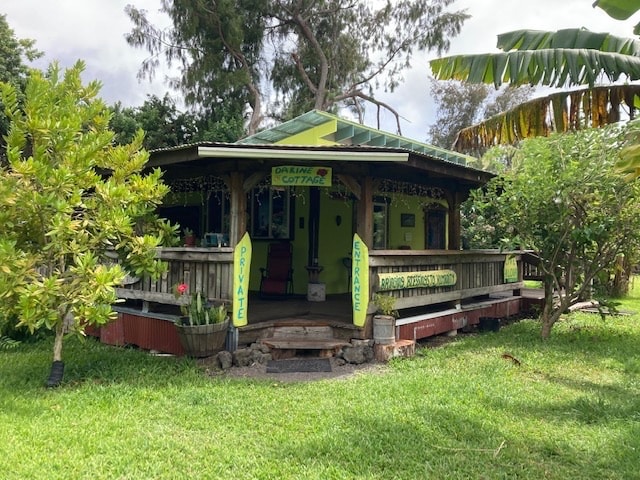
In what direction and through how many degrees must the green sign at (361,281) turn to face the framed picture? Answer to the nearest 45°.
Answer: approximately 180°

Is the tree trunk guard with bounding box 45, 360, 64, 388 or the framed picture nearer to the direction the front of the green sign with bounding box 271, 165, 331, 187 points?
the tree trunk guard

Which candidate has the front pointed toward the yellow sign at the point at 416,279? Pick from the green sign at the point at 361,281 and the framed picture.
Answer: the framed picture

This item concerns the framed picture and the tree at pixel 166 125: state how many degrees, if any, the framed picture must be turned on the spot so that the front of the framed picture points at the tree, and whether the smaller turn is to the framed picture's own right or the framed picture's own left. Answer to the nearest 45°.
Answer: approximately 135° to the framed picture's own right

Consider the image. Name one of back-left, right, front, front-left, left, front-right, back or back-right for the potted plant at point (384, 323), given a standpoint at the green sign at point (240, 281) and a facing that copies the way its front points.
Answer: left

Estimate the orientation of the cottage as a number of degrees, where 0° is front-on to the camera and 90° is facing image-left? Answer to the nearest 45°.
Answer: approximately 0°

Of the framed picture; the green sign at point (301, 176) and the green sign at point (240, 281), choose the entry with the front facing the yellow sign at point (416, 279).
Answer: the framed picture

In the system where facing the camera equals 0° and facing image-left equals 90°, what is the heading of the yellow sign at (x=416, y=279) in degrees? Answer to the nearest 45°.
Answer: approximately 315°

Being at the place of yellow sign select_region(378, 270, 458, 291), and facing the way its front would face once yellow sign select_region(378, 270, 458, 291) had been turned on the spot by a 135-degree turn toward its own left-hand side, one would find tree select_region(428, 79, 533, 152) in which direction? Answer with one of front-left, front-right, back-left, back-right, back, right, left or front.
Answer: front

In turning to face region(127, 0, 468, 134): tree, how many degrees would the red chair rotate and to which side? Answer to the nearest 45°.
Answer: approximately 135° to its right

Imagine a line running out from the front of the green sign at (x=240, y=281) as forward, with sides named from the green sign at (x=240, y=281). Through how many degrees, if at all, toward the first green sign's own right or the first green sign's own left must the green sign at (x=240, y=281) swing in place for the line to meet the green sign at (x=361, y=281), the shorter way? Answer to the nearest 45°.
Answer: approximately 90° to the first green sign's own left

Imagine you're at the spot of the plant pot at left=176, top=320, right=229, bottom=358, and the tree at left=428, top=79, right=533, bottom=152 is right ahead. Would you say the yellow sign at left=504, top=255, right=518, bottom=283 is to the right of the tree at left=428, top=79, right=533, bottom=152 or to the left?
right

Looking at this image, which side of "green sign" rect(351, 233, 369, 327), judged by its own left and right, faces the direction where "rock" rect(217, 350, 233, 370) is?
right
